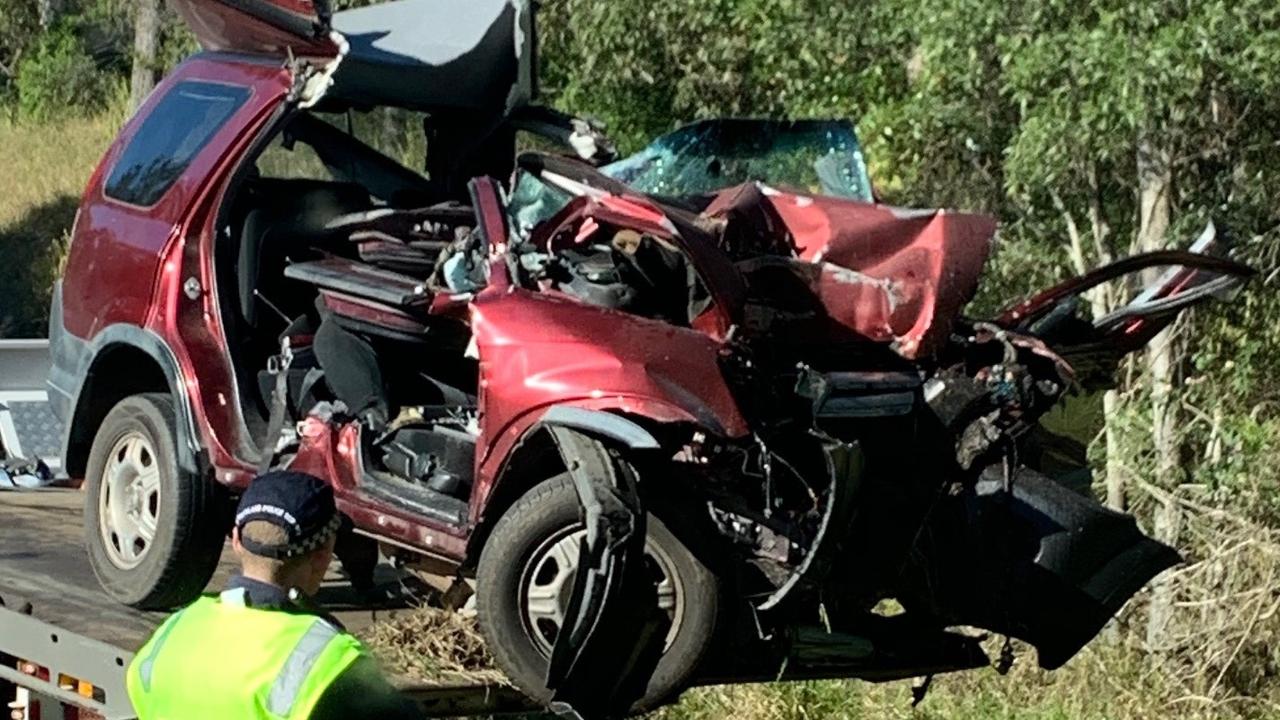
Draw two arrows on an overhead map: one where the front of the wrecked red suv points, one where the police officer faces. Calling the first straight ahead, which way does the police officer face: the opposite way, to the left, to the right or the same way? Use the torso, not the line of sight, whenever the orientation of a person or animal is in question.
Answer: to the left

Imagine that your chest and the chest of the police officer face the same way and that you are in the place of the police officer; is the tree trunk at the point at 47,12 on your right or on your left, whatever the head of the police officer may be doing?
on your left

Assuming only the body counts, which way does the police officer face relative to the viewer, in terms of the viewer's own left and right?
facing away from the viewer and to the right of the viewer

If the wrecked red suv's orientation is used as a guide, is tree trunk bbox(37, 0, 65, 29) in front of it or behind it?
behind

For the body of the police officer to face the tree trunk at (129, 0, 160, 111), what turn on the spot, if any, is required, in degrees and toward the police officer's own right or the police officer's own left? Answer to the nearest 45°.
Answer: approximately 45° to the police officer's own left

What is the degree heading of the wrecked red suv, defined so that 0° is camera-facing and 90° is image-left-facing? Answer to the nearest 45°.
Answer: approximately 315°
